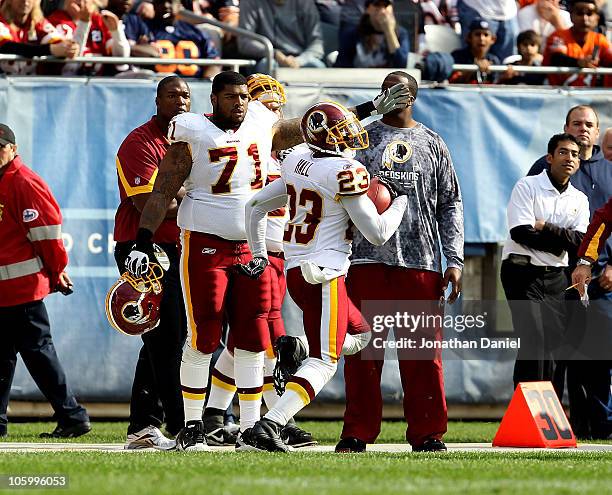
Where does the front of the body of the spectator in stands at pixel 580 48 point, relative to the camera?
toward the camera

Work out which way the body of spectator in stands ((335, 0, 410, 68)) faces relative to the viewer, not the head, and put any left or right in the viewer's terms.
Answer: facing the viewer

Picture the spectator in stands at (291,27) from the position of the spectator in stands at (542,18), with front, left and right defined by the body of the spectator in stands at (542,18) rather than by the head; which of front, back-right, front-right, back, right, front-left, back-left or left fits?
front-right

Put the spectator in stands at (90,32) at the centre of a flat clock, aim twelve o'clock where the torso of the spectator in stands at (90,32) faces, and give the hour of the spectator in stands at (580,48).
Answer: the spectator in stands at (580,48) is roughly at 9 o'clock from the spectator in stands at (90,32).

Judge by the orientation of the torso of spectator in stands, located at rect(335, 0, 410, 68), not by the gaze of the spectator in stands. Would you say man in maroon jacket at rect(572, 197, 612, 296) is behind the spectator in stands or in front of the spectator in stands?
in front

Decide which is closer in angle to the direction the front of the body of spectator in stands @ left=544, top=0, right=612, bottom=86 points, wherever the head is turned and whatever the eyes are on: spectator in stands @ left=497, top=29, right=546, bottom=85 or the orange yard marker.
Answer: the orange yard marker

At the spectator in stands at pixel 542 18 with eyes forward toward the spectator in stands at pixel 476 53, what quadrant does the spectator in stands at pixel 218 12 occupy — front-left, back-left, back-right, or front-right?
front-right

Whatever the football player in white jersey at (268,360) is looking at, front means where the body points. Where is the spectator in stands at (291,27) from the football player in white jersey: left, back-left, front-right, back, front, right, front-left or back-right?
back-left

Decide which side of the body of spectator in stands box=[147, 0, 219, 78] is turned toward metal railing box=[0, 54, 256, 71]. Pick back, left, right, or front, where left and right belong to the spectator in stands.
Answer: front

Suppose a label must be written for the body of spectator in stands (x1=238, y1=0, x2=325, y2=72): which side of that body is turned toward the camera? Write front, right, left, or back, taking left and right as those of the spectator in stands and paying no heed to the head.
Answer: front

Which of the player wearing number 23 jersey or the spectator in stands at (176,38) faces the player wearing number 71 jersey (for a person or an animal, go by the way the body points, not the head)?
the spectator in stands

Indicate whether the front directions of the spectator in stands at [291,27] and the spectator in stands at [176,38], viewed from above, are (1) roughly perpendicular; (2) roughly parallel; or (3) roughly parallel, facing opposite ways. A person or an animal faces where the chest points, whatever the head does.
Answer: roughly parallel

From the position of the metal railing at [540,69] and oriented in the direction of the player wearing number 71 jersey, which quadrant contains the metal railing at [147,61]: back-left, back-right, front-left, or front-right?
front-right

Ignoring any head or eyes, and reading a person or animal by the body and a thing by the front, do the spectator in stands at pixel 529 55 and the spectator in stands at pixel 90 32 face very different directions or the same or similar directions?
same or similar directions

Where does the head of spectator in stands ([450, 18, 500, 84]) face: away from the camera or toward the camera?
toward the camera

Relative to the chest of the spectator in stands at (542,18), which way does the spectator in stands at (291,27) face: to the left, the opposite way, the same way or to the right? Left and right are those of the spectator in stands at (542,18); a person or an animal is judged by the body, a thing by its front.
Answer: the same way

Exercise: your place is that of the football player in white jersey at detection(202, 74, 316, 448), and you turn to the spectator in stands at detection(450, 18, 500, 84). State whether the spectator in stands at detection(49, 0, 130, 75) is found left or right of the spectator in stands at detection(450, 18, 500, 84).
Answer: left
